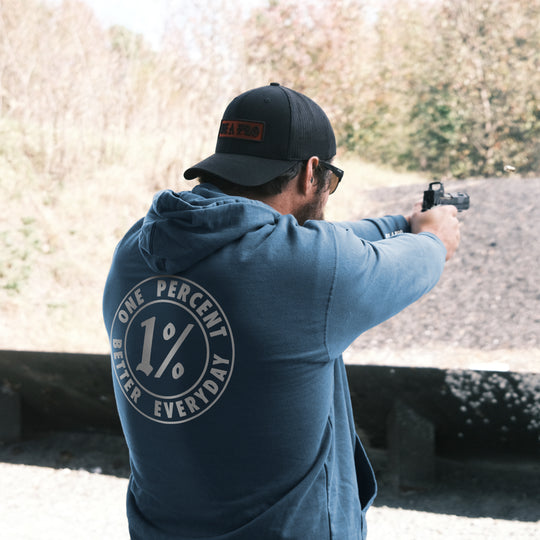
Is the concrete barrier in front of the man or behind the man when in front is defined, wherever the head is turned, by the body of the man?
in front

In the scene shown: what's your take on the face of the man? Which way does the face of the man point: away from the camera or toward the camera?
away from the camera

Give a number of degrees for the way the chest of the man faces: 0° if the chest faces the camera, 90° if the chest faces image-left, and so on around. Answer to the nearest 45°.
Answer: approximately 225°
